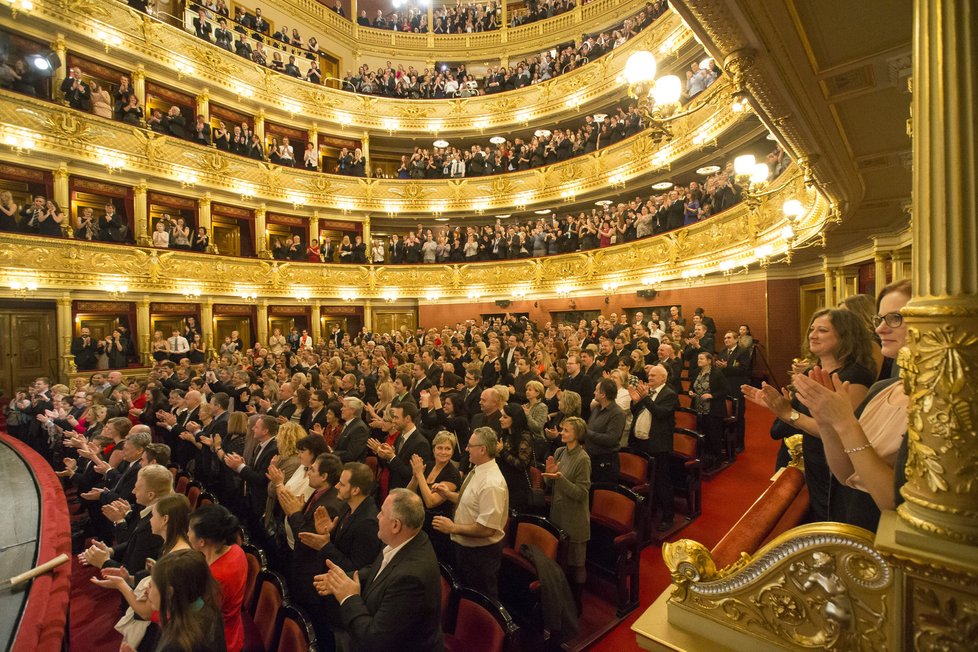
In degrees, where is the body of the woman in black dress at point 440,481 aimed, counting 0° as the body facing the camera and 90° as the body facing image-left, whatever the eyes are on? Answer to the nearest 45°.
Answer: approximately 45°

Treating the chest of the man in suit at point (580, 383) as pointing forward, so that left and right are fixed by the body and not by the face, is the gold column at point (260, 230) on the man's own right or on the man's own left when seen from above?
on the man's own right

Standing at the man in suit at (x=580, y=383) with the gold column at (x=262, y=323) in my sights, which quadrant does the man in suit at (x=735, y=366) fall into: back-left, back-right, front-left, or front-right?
back-right

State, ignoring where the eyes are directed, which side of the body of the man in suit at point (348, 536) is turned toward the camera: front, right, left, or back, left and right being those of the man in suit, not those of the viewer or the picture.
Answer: left

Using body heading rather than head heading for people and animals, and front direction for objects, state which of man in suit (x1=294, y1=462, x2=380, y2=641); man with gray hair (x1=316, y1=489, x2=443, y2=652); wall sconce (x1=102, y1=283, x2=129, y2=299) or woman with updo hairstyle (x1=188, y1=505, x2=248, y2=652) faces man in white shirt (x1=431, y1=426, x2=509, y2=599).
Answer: the wall sconce

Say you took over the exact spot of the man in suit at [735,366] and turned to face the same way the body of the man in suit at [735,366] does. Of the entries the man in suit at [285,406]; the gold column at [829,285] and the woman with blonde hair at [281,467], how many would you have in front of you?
2

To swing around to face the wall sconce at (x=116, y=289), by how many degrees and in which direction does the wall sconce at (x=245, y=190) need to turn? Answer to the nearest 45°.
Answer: approximately 45° to its right

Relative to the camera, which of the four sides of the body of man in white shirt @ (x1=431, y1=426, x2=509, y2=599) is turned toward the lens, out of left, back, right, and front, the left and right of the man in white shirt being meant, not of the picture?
left

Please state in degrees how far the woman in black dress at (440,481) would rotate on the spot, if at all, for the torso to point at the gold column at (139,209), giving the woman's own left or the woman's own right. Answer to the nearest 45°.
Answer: approximately 90° to the woman's own right

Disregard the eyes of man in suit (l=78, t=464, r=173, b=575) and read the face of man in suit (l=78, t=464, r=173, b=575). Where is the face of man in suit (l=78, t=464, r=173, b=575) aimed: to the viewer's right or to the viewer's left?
to the viewer's left

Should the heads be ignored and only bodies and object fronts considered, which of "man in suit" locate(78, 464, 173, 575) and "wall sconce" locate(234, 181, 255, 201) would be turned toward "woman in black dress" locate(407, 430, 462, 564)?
the wall sconce

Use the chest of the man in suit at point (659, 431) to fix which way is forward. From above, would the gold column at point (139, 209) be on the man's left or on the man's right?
on the man's right

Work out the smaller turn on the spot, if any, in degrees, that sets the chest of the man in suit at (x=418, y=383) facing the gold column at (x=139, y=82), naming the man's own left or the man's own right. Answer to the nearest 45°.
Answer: approximately 90° to the man's own right
